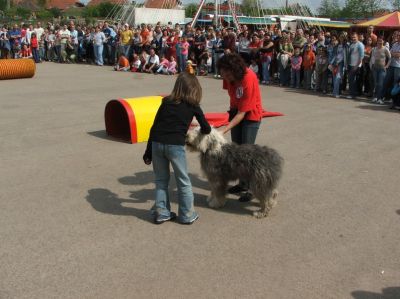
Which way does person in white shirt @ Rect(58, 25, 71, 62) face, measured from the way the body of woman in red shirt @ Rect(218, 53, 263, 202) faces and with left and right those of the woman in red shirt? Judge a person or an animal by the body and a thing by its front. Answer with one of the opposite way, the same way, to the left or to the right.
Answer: to the left

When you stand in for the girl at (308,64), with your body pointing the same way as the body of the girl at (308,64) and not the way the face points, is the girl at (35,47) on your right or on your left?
on your right

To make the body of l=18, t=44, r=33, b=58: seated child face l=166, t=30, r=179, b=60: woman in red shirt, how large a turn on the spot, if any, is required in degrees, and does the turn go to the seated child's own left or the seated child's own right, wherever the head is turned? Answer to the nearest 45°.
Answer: approximately 45° to the seated child's own left

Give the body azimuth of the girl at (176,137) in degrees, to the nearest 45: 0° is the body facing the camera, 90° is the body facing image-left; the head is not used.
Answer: approximately 225°

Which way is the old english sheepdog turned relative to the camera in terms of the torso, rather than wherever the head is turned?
to the viewer's left

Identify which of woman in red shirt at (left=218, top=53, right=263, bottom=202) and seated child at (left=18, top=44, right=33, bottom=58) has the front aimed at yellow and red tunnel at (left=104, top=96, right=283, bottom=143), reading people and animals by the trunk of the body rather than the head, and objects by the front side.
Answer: the seated child

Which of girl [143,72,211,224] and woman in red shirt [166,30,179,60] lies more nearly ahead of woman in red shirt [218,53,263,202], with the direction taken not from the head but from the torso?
the girl

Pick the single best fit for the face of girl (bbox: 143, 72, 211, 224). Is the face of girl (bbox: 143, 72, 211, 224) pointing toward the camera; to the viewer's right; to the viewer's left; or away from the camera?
away from the camera

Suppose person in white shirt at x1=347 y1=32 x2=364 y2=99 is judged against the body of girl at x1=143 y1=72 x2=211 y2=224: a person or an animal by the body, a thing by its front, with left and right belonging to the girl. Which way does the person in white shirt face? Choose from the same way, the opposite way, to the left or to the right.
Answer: the opposite way

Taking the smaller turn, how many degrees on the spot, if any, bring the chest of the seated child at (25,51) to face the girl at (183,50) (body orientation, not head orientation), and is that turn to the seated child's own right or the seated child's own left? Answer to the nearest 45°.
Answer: approximately 45° to the seated child's own left

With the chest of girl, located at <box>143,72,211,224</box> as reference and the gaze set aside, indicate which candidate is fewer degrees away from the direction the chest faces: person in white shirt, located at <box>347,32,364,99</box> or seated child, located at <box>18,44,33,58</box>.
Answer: the person in white shirt

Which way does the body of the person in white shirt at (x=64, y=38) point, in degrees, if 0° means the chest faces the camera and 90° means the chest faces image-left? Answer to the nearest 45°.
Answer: approximately 0°

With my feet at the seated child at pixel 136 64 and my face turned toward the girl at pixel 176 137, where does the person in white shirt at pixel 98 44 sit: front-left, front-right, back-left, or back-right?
back-right

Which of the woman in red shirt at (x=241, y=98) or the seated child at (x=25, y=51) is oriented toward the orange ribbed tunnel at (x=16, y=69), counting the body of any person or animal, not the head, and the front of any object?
the seated child
